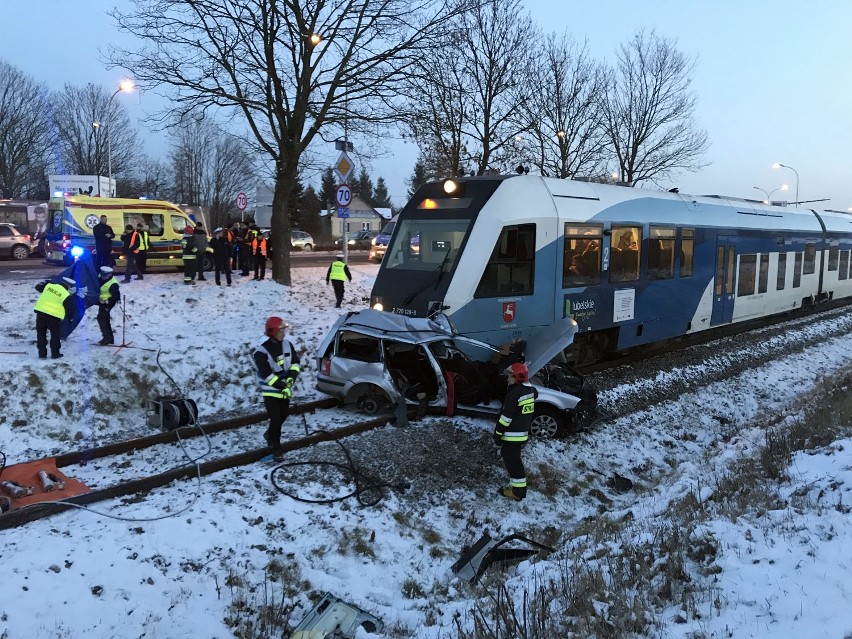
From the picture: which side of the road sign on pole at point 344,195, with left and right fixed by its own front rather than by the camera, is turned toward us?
front

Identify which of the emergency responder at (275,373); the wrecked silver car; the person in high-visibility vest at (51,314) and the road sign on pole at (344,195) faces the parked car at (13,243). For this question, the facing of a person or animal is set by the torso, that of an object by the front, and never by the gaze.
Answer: the person in high-visibility vest

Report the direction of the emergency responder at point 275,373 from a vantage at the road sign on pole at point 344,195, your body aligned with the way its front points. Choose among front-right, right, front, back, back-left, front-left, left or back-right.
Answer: front

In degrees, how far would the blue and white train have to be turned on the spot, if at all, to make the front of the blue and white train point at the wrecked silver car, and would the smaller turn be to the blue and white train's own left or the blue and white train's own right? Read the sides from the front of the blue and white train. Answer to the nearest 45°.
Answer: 0° — it already faces it

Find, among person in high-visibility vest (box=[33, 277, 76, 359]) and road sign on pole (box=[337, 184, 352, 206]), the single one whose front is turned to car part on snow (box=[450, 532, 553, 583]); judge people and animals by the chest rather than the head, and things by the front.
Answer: the road sign on pole

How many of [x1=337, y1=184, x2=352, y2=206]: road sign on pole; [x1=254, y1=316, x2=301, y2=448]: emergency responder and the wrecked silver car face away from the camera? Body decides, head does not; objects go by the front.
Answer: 0

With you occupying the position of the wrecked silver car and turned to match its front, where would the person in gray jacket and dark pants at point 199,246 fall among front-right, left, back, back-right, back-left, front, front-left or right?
back

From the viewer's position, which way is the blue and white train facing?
facing the viewer and to the left of the viewer

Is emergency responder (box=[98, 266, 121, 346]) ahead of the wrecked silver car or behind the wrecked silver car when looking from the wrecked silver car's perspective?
behind

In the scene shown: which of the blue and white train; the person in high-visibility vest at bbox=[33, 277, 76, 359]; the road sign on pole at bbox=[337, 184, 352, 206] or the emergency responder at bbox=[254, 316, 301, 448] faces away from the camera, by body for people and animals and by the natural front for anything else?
the person in high-visibility vest

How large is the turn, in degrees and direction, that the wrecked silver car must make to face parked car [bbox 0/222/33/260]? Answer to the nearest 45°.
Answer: approximately 180°

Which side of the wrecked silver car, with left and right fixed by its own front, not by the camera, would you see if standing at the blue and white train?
left

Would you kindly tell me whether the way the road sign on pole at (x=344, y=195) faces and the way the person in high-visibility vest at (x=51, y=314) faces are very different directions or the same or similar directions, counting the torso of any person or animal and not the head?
very different directions

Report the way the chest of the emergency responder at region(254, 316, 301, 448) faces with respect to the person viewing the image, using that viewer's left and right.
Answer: facing the viewer and to the right of the viewer

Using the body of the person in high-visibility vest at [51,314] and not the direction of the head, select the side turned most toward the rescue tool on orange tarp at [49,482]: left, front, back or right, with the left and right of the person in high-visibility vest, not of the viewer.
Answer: back

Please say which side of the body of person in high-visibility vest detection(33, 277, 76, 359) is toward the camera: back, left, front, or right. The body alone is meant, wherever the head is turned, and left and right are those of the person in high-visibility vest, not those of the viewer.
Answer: back

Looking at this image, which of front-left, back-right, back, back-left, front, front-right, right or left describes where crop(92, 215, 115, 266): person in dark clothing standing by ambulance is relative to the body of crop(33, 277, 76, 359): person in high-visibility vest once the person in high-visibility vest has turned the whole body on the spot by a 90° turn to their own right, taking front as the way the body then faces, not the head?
left

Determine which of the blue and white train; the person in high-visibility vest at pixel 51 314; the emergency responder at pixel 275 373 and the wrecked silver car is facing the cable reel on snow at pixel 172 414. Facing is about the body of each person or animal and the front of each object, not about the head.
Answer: the blue and white train

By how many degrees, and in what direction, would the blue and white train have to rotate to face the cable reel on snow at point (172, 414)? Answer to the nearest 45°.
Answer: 0° — it already faces it
